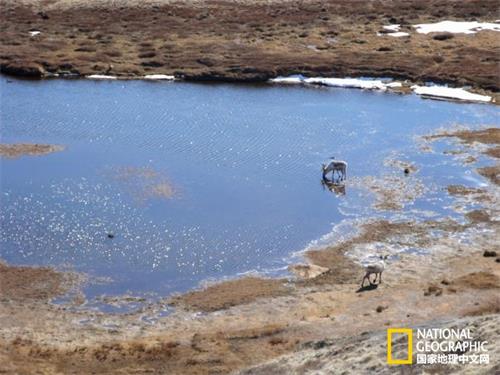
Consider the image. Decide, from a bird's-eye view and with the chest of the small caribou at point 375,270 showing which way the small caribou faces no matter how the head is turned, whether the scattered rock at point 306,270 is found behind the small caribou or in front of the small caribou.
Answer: behind

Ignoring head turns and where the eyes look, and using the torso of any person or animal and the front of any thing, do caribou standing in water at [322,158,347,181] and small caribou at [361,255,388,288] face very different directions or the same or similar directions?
very different directions

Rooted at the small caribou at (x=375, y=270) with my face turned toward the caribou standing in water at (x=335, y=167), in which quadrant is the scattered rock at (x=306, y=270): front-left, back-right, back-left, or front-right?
front-left

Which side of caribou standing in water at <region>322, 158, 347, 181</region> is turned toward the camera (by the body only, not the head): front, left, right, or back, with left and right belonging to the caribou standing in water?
left

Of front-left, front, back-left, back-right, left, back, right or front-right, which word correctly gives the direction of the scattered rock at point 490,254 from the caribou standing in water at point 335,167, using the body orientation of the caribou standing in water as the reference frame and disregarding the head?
back-left

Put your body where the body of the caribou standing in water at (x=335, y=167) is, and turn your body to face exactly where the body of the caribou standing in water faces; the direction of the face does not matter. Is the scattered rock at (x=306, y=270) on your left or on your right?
on your left

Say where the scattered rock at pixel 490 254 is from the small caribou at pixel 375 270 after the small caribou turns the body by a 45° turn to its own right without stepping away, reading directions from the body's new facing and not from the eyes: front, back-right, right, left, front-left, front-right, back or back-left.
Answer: left

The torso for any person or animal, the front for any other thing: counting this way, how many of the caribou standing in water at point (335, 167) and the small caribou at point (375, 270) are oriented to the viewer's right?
1

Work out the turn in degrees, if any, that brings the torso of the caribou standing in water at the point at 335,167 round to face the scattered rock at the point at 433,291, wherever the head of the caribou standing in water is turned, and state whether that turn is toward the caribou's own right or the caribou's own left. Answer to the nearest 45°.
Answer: approximately 90° to the caribou's own left

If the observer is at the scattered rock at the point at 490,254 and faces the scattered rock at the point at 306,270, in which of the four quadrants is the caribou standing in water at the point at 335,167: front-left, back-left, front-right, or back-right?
front-right

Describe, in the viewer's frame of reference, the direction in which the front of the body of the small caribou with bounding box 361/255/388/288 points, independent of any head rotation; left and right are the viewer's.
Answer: facing to the right of the viewer

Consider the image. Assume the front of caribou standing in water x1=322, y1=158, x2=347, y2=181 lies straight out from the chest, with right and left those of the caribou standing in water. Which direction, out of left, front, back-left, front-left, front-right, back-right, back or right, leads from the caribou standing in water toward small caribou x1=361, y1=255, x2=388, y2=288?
left

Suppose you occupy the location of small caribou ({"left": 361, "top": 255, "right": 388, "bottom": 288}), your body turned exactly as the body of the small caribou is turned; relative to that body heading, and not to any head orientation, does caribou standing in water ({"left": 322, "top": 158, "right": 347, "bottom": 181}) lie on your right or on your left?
on your left

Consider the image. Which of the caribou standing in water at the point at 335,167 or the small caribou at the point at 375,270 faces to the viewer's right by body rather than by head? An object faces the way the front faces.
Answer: the small caribou
